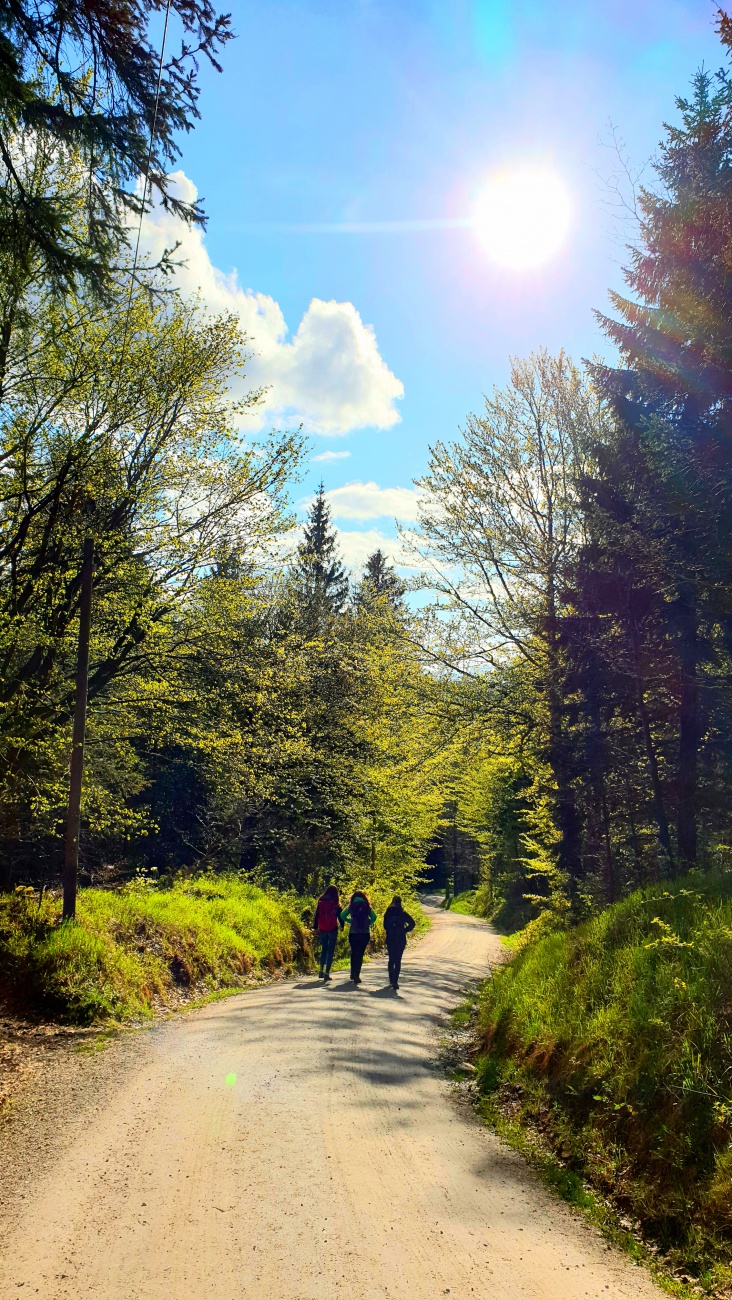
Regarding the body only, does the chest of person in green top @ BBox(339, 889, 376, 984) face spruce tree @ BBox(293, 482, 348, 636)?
yes

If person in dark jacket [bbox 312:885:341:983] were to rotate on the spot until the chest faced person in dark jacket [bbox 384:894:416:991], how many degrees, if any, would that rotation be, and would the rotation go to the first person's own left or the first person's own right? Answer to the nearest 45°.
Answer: approximately 90° to the first person's own right

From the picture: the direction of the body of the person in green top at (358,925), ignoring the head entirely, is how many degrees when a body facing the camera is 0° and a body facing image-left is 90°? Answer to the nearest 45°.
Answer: approximately 180°

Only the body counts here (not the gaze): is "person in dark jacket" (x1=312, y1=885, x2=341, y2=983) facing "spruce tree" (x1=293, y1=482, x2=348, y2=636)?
yes

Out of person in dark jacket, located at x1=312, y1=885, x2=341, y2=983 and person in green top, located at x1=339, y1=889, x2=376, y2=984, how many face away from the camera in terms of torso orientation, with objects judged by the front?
2

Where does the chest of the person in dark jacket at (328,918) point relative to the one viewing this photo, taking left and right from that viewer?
facing away from the viewer

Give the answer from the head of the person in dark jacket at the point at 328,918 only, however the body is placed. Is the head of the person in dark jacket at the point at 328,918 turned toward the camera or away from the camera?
away from the camera

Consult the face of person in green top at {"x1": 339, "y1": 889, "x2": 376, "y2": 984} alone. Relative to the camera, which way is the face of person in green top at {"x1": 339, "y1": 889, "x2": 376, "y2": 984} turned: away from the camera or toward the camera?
away from the camera
